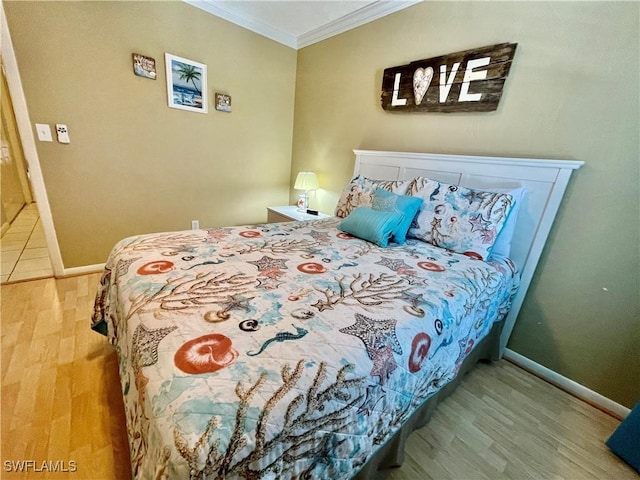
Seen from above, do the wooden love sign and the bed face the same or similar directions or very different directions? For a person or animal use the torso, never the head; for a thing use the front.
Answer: same or similar directions

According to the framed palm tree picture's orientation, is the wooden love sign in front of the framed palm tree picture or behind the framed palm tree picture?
in front

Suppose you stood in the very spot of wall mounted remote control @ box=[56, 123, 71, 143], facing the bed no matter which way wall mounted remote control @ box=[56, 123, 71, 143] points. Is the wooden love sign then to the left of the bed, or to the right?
left

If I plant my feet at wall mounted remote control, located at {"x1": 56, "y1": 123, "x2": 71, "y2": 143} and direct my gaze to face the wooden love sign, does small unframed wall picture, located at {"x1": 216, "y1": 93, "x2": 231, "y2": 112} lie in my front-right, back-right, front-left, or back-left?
front-left

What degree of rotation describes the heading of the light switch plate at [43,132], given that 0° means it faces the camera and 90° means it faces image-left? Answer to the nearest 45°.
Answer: approximately 0°

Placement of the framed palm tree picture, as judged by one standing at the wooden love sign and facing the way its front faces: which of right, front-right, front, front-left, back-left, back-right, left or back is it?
front-right

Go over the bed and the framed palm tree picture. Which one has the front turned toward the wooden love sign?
the framed palm tree picture

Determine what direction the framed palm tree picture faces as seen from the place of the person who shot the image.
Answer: facing the viewer and to the right of the viewer

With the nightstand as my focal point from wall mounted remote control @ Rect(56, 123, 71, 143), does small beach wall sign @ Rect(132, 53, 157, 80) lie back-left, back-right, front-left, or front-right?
front-left

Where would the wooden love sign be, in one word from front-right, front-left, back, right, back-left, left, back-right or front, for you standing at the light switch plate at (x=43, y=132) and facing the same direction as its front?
front-left

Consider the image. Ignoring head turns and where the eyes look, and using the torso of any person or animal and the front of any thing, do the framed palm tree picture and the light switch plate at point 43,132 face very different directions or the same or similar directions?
same or similar directions

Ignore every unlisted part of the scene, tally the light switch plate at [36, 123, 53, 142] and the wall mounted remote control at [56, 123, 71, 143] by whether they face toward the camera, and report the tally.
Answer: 2

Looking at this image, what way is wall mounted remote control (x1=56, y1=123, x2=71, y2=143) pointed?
toward the camera

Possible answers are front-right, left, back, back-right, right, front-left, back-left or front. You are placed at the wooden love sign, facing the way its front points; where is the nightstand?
front-right

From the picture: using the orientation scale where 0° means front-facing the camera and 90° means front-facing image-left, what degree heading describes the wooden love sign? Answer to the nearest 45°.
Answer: approximately 45°
